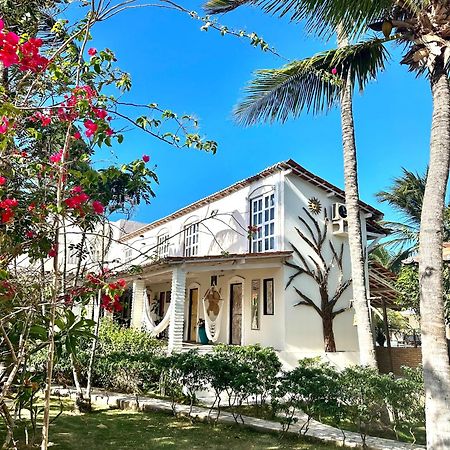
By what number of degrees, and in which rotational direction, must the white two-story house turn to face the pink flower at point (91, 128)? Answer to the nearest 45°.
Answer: approximately 45° to its left

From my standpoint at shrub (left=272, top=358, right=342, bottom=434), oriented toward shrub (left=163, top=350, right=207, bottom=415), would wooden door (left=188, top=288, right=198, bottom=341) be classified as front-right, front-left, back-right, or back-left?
front-right

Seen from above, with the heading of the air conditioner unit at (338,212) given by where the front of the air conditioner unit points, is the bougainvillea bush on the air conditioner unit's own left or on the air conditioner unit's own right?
on the air conditioner unit's own right

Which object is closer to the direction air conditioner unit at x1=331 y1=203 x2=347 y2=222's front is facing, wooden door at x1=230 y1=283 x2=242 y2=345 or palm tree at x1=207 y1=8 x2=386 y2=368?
the palm tree

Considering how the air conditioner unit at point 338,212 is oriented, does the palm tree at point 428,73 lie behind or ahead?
ahead

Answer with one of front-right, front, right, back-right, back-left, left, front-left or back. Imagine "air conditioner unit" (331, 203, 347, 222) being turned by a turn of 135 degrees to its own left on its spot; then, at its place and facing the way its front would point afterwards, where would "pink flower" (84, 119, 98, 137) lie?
back

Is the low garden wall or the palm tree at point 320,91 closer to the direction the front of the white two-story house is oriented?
the palm tree

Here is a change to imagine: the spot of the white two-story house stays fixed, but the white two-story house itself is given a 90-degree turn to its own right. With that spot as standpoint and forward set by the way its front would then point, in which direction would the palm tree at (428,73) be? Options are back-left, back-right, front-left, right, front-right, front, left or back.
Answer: back-left

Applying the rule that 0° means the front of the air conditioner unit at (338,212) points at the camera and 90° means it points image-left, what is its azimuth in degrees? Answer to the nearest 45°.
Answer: approximately 315°

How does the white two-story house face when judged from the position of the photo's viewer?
facing the viewer and to the left of the viewer

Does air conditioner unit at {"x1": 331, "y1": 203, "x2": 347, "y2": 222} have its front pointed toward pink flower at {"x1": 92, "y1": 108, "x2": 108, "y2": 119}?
no

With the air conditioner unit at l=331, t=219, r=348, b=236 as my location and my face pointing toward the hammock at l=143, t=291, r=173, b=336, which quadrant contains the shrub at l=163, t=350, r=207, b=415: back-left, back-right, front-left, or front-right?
front-left

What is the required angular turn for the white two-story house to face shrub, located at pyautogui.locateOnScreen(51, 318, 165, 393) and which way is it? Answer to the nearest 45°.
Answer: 0° — it already faces it
